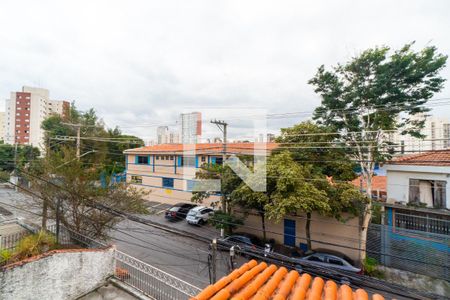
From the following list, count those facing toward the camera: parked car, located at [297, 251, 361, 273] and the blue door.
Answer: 1

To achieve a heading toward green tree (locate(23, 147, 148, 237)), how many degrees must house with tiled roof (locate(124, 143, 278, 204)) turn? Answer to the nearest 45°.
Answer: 0° — it already faces it

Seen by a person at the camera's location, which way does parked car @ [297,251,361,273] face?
facing to the left of the viewer

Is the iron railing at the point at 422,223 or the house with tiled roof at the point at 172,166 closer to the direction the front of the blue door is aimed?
the iron railing

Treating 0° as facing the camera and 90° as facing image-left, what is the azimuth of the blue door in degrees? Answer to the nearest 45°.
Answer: approximately 0°

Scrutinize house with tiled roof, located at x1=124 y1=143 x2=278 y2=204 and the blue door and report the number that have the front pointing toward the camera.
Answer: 2

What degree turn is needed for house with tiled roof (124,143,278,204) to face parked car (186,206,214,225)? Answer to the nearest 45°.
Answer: approximately 45° to its left

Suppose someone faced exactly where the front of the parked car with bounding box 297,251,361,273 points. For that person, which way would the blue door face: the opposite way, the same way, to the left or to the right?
to the left

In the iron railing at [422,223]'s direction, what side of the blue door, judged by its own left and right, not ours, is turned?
left
